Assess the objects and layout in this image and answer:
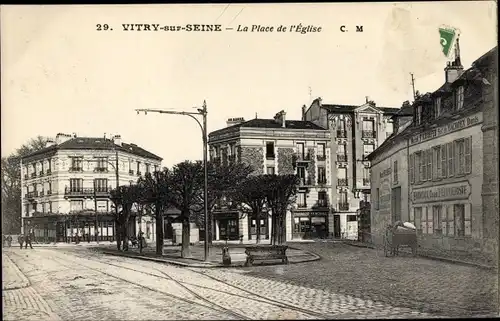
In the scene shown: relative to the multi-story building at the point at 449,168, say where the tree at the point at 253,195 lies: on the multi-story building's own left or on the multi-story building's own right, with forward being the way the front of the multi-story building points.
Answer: on the multi-story building's own right

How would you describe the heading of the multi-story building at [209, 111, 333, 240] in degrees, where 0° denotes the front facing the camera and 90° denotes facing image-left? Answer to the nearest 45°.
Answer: approximately 0°

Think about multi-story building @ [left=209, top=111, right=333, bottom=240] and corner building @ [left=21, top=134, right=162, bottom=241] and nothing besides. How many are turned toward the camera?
2

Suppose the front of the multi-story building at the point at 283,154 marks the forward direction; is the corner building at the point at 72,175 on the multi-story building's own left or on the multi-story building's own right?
on the multi-story building's own right
